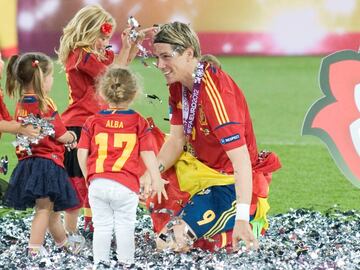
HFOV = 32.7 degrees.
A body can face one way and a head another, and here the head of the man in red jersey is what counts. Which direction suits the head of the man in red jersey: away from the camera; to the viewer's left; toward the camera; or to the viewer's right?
to the viewer's left

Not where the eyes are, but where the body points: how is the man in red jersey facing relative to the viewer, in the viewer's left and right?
facing the viewer and to the left of the viewer
